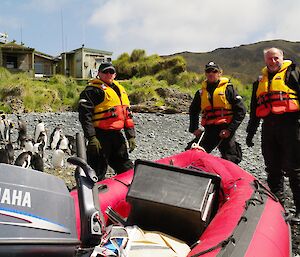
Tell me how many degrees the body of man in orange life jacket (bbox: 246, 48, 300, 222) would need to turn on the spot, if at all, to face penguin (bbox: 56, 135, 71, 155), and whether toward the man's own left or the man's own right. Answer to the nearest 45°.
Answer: approximately 135° to the man's own right

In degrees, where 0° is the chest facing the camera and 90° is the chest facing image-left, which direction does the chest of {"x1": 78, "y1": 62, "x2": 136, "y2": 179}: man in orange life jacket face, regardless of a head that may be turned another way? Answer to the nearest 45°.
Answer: approximately 315°

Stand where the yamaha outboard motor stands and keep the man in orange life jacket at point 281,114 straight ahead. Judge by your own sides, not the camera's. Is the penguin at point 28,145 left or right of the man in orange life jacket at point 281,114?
left

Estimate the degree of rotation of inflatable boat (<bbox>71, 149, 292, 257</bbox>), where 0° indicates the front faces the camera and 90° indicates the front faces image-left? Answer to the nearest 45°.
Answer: approximately 225°

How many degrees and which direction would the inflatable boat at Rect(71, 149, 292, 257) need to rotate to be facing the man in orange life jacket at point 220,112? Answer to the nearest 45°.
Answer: approximately 45° to its left

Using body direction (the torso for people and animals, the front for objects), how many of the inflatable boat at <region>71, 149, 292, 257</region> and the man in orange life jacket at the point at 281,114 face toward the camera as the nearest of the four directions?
1

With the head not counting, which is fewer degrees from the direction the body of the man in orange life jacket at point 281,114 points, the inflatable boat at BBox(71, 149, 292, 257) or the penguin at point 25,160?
the inflatable boat

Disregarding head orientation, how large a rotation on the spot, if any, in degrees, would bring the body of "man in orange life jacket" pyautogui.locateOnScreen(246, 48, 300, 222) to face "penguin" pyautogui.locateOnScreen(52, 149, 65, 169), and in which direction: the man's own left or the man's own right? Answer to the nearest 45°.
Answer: approximately 135° to the man's own right

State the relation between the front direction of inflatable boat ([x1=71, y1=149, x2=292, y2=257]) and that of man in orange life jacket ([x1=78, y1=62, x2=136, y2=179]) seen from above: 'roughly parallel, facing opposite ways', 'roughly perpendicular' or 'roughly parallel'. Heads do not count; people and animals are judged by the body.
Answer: roughly perpendicular
